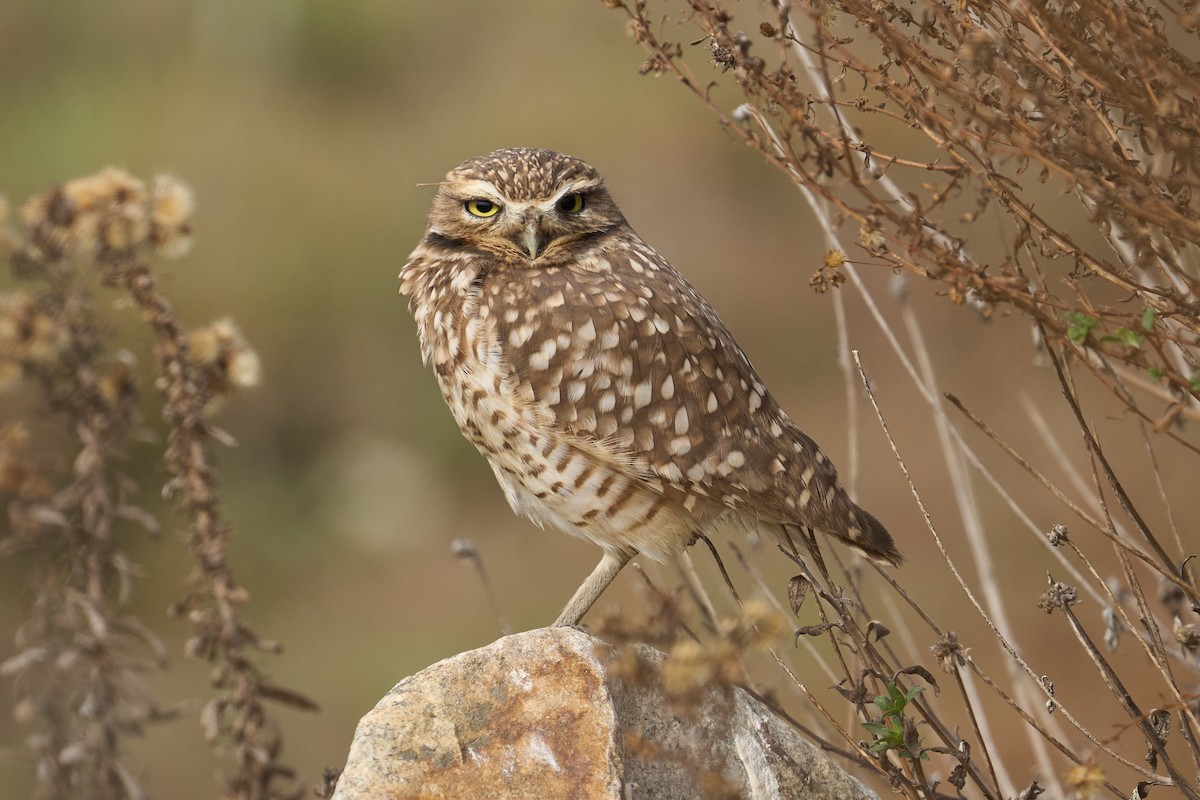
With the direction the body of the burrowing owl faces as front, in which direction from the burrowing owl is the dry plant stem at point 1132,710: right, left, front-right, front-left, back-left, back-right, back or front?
back-left

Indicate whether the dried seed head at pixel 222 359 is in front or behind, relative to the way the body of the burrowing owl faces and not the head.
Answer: in front

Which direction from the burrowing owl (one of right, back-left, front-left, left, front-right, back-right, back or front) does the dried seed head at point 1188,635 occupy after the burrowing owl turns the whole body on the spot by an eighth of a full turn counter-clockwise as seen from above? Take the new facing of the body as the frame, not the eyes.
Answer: left

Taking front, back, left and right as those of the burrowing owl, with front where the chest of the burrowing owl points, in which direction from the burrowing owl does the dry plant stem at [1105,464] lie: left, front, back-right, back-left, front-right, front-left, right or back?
back-left

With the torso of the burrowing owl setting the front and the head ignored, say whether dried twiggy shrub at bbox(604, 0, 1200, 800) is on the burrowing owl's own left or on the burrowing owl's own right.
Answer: on the burrowing owl's own left

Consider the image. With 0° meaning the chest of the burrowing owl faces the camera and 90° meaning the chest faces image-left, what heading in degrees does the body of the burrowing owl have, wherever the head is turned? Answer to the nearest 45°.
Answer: approximately 90°

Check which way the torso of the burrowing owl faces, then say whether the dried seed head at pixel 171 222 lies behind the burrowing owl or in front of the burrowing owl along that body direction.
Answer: in front
